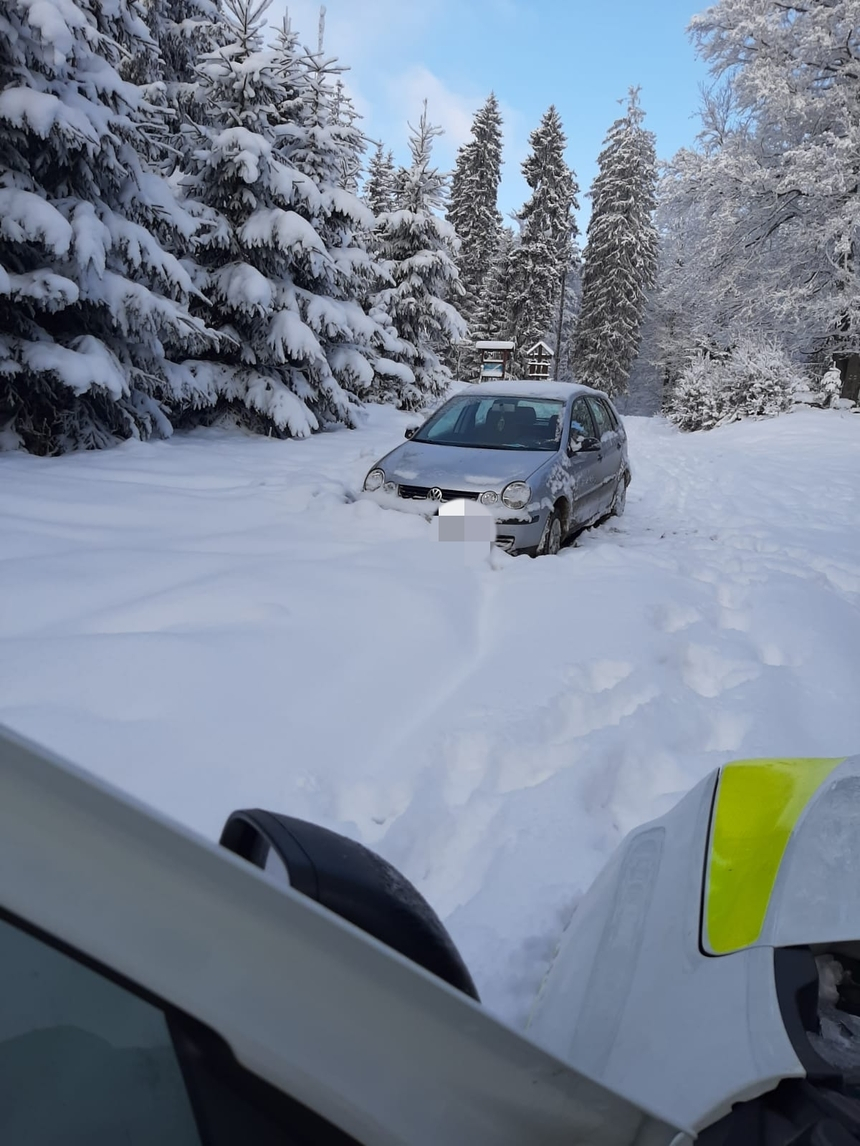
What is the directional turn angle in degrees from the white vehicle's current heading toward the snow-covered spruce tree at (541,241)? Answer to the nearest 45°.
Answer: approximately 45° to its left

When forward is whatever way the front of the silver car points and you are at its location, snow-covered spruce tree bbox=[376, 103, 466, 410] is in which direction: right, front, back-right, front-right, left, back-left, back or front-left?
back-right

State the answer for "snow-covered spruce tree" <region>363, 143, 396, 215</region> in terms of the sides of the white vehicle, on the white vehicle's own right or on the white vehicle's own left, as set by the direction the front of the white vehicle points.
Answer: on the white vehicle's own left

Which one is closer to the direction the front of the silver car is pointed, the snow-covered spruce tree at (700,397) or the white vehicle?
the white vehicle

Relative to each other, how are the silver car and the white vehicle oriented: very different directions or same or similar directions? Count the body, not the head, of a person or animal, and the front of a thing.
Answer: very different directions

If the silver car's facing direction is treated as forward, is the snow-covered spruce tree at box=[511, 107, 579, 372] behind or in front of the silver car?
behind

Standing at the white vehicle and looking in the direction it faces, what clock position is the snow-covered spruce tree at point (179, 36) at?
The snow-covered spruce tree is roughly at 10 o'clock from the white vehicle.

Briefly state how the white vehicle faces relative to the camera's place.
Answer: facing away from the viewer and to the right of the viewer

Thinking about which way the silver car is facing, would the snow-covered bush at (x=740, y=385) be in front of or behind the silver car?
behind

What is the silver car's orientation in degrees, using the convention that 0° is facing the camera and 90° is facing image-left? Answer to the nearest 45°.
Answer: approximately 45°
